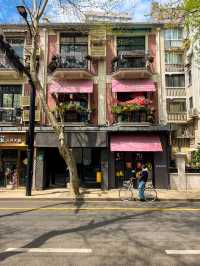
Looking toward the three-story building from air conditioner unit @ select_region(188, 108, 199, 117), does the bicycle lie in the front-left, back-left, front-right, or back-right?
front-left

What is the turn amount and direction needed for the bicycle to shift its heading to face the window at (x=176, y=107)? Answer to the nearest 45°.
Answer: approximately 90° to its right

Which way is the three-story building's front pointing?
toward the camera

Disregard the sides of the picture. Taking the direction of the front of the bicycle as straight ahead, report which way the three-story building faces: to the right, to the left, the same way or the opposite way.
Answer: to the left

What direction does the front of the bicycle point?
to the viewer's left

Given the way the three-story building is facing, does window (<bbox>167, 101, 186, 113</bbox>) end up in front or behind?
behind

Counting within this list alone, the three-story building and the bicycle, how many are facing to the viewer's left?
1

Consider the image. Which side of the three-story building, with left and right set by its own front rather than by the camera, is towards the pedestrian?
front

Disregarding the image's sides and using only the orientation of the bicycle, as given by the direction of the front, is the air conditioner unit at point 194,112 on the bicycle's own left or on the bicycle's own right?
on the bicycle's own right

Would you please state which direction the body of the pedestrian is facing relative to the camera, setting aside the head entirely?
to the viewer's left
